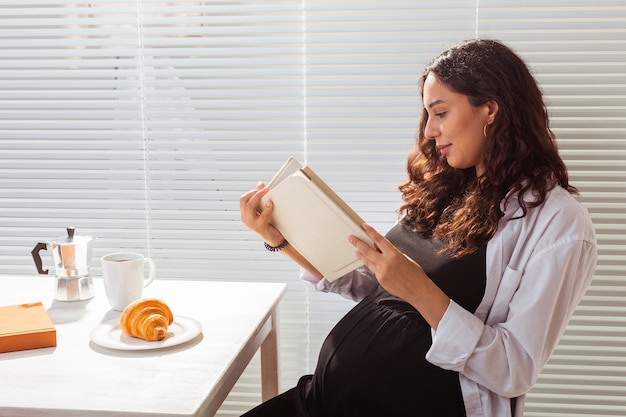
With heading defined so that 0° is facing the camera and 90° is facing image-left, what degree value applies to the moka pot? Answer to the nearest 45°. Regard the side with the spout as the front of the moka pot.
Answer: approximately 270°

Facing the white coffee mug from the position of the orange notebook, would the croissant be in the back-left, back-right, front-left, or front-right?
front-right

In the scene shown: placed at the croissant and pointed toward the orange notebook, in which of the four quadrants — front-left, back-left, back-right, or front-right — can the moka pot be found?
front-right
